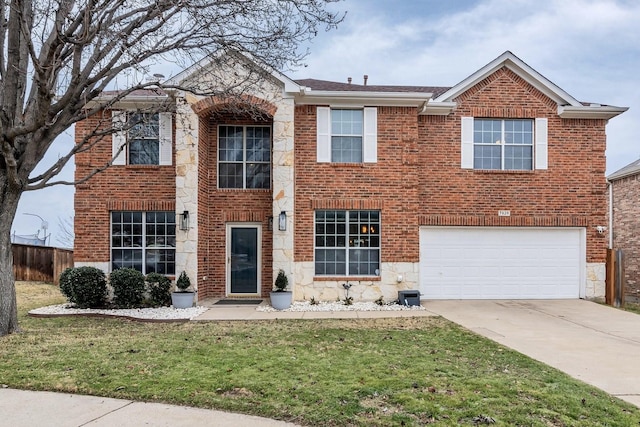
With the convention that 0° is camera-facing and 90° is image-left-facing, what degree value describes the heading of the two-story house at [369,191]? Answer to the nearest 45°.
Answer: approximately 0°

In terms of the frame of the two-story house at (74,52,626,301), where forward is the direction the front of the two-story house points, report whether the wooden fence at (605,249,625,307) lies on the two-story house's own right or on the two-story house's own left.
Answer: on the two-story house's own left

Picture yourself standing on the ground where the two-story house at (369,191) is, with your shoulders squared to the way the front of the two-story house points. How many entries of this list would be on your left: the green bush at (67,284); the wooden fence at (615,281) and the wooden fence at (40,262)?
1

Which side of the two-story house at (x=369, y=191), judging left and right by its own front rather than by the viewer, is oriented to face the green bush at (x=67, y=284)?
right
